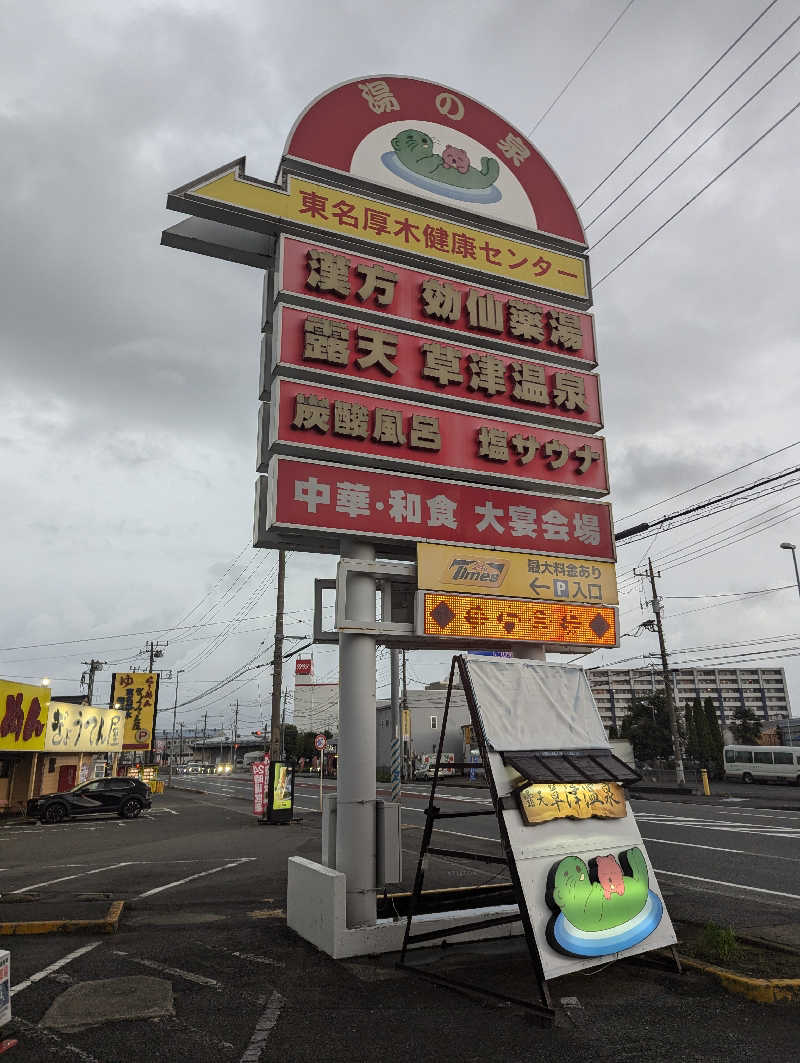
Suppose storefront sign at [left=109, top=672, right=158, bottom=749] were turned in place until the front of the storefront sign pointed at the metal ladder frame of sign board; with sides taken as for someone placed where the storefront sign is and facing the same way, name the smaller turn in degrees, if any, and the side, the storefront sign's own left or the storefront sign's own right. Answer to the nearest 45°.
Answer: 0° — it already faces it

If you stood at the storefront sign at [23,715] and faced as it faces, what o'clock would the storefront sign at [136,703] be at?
the storefront sign at [136,703] is roughly at 8 o'clock from the storefront sign at [23,715].

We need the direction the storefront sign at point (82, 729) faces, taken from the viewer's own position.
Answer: facing the viewer and to the right of the viewer

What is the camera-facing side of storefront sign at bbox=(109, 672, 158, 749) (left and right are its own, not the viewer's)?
front

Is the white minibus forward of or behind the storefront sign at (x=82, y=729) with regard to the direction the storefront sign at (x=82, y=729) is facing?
forward

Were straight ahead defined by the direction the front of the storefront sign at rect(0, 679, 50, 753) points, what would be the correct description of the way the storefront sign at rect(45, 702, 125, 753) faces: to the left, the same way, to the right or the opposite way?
the same way

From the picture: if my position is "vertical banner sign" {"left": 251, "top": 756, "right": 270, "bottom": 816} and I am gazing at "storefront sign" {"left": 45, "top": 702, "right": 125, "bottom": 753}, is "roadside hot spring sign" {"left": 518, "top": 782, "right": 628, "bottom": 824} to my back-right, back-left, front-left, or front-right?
back-left

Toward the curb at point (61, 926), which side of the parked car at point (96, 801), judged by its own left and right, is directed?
left

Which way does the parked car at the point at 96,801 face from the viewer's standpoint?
to the viewer's left
